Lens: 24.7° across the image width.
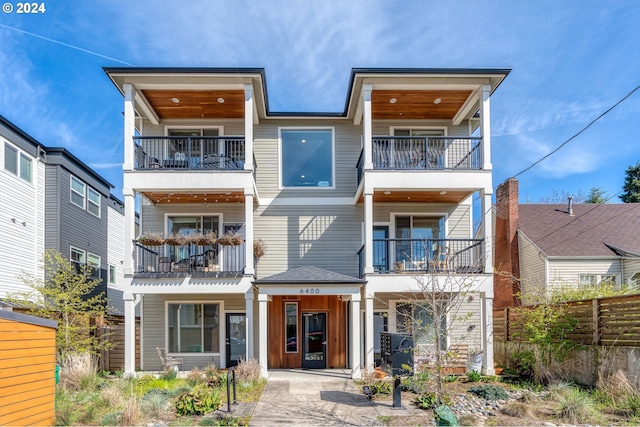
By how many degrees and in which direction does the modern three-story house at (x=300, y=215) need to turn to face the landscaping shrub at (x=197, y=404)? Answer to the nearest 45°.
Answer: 0° — it already faces it

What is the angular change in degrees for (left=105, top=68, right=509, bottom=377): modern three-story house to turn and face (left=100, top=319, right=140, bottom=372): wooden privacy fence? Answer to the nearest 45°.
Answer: approximately 90° to its right

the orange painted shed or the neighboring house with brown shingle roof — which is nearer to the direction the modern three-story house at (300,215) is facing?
the orange painted shed

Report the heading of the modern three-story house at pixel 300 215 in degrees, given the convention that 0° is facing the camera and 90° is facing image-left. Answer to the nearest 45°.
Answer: approximately 0°
